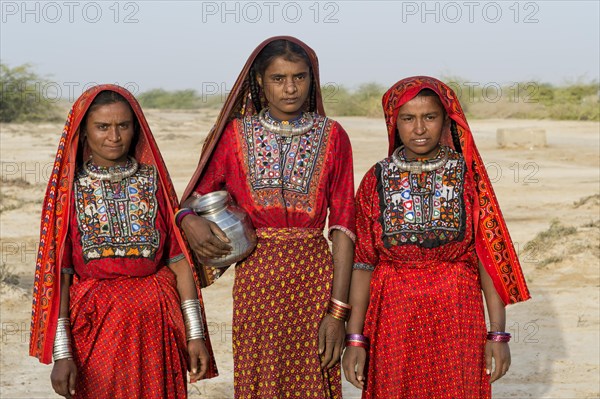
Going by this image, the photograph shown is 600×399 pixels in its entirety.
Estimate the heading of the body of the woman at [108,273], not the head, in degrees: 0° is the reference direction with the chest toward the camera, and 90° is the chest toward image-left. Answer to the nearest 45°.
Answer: approximately 0°

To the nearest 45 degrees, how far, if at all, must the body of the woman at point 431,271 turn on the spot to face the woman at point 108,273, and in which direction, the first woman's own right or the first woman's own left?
approximately 90° to the first woman's own right

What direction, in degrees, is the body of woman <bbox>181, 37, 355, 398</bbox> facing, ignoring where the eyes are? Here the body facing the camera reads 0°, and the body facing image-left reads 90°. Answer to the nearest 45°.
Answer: approximately 0°

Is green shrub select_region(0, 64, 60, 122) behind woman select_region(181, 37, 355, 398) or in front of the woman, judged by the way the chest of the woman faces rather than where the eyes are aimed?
behind

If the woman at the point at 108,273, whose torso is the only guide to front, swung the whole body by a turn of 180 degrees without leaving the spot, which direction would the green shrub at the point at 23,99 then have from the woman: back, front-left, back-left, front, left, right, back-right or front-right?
front

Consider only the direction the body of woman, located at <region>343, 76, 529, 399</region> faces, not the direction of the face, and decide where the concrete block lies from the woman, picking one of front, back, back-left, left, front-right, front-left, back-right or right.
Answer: back

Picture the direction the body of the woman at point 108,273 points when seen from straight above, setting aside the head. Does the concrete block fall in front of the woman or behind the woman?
behind

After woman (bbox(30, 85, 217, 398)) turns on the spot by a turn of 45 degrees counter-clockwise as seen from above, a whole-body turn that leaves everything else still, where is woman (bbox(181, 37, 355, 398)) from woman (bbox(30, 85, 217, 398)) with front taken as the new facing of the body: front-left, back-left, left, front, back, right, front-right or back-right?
front-left
